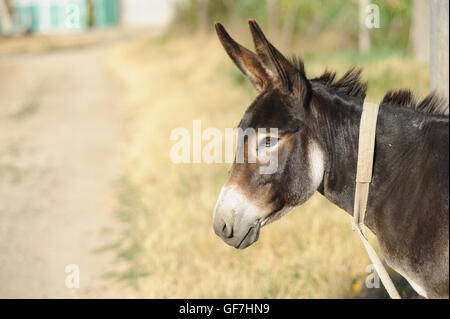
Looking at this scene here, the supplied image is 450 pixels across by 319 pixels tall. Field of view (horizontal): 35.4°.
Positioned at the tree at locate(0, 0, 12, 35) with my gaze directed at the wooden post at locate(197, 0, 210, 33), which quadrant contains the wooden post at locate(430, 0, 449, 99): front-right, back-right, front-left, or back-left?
front-right

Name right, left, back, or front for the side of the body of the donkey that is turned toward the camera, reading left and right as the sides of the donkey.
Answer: left

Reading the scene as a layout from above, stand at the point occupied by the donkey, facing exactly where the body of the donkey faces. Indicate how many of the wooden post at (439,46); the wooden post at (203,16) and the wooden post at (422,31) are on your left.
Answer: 0

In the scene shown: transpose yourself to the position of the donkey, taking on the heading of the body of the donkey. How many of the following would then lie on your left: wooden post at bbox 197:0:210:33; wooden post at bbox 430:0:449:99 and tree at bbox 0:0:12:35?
0

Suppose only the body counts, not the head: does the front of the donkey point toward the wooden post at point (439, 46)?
no

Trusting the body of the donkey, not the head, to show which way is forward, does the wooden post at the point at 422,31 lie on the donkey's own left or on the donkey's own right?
on the donkey's own right

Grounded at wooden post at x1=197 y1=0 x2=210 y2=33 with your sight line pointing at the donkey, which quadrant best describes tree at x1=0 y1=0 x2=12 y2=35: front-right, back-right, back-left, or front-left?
back-right

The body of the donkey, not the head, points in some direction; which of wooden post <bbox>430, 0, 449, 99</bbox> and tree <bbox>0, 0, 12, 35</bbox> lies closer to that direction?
the tree

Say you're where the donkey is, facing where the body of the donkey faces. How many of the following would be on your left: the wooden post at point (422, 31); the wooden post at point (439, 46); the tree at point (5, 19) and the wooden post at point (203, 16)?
0

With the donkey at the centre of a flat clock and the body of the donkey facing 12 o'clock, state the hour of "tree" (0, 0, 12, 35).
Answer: The tree is roughly at 2 o'clock from the donkey.

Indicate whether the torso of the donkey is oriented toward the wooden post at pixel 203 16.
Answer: no
